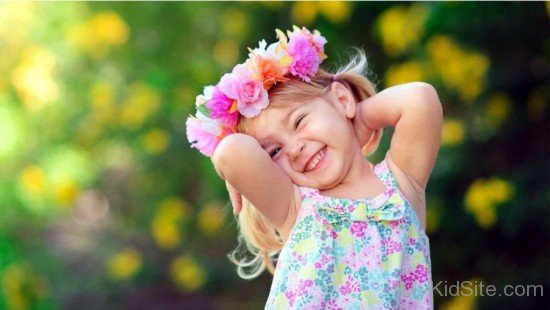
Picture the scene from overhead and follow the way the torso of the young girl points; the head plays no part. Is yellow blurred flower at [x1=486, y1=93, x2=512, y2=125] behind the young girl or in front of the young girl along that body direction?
behind

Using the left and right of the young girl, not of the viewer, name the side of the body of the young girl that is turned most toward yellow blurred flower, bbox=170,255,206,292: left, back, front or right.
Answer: back

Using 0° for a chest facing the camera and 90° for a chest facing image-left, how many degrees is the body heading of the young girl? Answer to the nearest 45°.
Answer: approximately 0°

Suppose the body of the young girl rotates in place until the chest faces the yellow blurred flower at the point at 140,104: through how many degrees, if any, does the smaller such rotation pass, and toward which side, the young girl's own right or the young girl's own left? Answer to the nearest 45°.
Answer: approximately 135° to the young girl's own right

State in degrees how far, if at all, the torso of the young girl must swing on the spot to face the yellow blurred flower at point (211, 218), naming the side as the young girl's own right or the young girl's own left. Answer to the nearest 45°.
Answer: approximately 180°
